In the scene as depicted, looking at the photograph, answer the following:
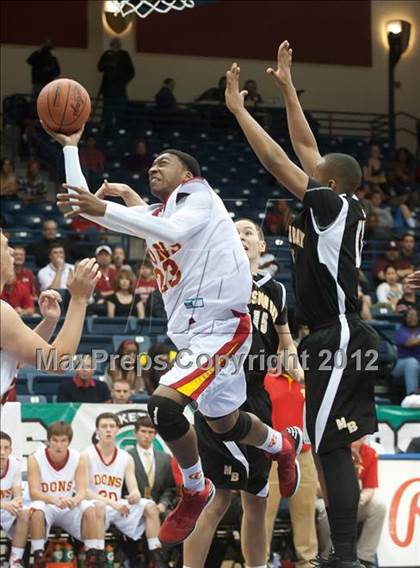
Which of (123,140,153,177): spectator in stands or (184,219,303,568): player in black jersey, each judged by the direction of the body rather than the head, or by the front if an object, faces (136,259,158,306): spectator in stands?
(123,140,153,177): spectator in stands

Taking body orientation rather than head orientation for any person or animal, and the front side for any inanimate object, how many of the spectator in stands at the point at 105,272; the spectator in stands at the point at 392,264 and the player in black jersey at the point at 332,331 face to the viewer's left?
1

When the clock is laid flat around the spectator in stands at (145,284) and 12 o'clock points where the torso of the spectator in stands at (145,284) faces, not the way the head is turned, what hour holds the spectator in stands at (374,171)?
the spectator in stands at (374,171) is roughly at 7 o'clock from the spectator in stands at (145,284).

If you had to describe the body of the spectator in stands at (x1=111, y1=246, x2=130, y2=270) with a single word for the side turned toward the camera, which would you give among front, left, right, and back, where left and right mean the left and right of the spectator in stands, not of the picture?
front

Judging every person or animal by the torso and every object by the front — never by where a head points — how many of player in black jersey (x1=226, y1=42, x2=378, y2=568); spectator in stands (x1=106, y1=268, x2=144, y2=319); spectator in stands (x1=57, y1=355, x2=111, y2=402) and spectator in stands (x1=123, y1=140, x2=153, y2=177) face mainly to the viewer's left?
1

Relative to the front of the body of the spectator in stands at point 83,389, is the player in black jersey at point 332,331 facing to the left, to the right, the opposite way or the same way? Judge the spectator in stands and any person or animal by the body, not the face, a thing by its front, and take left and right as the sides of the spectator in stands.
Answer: to the right

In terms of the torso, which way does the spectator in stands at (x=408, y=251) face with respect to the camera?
toward the camera

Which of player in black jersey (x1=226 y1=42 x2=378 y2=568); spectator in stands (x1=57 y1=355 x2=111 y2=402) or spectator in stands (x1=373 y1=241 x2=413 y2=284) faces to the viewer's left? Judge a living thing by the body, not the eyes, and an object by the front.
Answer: the player in black jersey

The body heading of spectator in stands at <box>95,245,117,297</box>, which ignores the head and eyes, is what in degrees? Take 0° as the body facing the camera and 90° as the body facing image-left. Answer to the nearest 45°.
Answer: approximately 0°

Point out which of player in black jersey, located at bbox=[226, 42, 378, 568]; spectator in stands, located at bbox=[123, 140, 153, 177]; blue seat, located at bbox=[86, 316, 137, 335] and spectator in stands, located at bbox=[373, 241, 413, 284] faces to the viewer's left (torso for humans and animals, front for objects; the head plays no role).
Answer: the player in black jersey

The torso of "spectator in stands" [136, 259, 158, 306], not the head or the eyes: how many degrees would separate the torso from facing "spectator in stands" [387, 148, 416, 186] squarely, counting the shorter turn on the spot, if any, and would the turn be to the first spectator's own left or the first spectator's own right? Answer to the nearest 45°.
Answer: approximately 135° to the first spectator's own left

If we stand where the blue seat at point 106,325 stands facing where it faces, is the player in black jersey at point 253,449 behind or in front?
in front

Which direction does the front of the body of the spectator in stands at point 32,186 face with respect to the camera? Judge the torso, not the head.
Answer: toward the camera

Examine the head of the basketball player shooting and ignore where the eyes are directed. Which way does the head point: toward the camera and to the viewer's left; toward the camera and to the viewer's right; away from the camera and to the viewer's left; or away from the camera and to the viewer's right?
toward the camera and to the viewer's left
